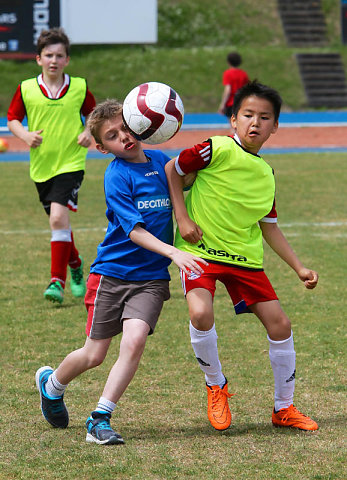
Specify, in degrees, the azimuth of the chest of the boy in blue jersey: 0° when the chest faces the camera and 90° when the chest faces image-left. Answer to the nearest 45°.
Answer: approximately 315°

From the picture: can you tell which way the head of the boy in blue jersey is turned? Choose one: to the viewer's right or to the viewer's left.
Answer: to the viewer's right

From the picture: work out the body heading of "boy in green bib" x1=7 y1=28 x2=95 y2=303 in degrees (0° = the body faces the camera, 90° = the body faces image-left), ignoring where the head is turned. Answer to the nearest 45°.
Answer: approximately 0°

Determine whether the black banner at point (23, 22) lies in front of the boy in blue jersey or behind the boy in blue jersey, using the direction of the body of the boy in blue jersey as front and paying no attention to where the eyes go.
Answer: behind

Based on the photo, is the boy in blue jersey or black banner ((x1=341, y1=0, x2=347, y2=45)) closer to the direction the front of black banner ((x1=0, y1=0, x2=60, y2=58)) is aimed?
the boy in blue jersey

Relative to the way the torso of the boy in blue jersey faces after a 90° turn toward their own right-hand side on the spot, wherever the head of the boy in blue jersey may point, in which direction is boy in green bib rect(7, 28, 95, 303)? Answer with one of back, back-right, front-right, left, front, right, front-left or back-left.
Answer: back-right
